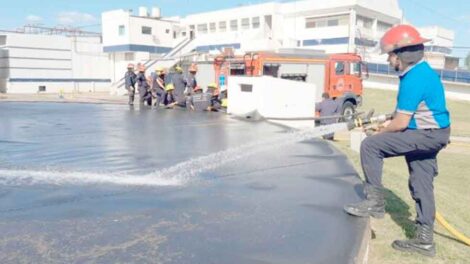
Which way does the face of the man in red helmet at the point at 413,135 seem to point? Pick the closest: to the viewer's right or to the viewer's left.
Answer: to the viewer's left

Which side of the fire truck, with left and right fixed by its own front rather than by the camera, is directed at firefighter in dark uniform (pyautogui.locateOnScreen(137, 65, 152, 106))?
back

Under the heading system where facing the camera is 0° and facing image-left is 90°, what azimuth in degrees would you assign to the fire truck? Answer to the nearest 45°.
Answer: approximately 270°

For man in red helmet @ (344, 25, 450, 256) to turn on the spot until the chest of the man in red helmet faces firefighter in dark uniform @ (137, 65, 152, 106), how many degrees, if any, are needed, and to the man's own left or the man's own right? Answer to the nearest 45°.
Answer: approximately 45° to the man's own right

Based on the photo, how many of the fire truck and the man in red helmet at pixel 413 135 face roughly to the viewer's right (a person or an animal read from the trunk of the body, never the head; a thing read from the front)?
1

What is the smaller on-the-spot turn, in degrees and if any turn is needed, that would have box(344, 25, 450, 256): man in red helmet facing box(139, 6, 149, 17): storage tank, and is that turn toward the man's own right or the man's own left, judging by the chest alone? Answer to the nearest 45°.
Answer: approximately 45° to the man's own right

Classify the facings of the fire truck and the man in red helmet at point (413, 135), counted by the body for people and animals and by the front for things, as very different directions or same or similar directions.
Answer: very different directions

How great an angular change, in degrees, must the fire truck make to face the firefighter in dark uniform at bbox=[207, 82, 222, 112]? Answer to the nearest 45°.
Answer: approximately 135° to its right

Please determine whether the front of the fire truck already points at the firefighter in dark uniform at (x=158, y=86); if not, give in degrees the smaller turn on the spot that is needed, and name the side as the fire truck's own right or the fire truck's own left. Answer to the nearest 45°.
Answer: approximately 135° to the fire truck's own right

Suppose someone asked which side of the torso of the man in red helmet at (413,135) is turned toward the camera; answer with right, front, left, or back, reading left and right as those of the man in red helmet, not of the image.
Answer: left
